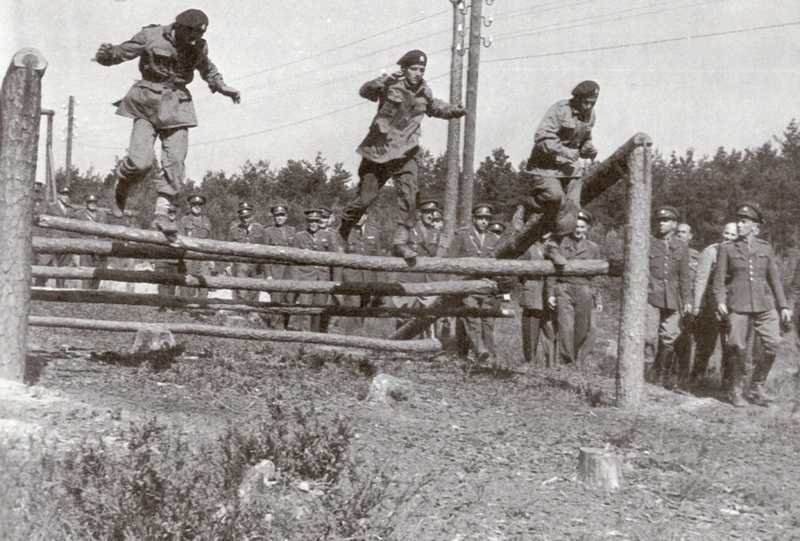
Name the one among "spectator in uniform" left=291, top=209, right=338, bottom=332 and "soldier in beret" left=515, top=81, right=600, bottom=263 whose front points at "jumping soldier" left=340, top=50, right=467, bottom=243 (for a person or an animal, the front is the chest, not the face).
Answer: the spectator in uniform

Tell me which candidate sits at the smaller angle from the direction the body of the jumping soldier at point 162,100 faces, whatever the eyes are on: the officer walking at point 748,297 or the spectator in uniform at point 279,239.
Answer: the officer walking

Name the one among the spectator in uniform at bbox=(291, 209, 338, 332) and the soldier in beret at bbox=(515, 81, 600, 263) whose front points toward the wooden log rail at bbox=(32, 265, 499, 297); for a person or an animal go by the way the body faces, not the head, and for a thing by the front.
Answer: the spectator in uniform

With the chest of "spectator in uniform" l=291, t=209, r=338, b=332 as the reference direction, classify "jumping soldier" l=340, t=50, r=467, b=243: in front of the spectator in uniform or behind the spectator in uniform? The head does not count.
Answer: in front

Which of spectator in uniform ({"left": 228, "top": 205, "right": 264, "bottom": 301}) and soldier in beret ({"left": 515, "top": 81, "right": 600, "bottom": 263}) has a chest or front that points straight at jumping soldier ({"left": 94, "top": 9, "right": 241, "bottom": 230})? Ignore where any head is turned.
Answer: the spectator in uniform

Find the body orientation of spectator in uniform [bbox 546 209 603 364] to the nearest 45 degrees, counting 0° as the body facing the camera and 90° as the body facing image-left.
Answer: approximately 0°

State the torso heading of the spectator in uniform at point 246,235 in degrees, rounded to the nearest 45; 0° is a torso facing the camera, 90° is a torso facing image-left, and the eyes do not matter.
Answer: approximately 0°
